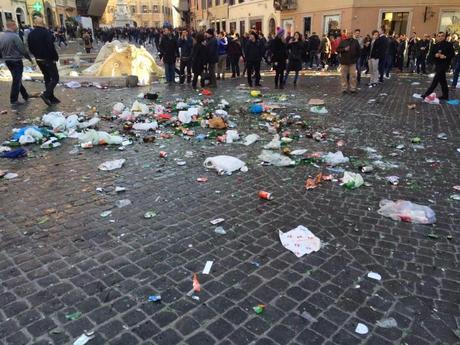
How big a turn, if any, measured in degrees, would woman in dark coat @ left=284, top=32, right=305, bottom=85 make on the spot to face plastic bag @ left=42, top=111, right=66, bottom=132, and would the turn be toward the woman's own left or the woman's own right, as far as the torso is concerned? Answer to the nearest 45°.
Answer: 0° — they already face it

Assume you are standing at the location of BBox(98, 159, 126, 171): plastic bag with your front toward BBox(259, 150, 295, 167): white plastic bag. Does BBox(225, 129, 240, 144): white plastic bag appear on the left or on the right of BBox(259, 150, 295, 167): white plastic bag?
left

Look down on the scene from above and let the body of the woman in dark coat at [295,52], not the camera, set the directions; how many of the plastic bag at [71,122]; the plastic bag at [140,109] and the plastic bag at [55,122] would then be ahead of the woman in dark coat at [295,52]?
3

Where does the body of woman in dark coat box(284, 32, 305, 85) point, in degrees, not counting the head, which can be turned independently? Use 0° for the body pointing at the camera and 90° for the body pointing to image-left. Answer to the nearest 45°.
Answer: approximately 45°

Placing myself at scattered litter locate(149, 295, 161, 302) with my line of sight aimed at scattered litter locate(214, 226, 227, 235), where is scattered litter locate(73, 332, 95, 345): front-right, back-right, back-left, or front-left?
back-left

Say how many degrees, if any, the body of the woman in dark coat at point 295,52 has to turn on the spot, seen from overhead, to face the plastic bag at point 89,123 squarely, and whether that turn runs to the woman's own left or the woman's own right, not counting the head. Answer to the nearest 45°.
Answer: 0° — they already face it

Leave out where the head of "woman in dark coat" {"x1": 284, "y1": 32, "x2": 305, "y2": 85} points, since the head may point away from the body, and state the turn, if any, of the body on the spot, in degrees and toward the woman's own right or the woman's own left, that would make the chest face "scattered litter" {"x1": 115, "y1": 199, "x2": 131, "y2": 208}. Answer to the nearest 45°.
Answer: approximately 45° to the woman's own left
